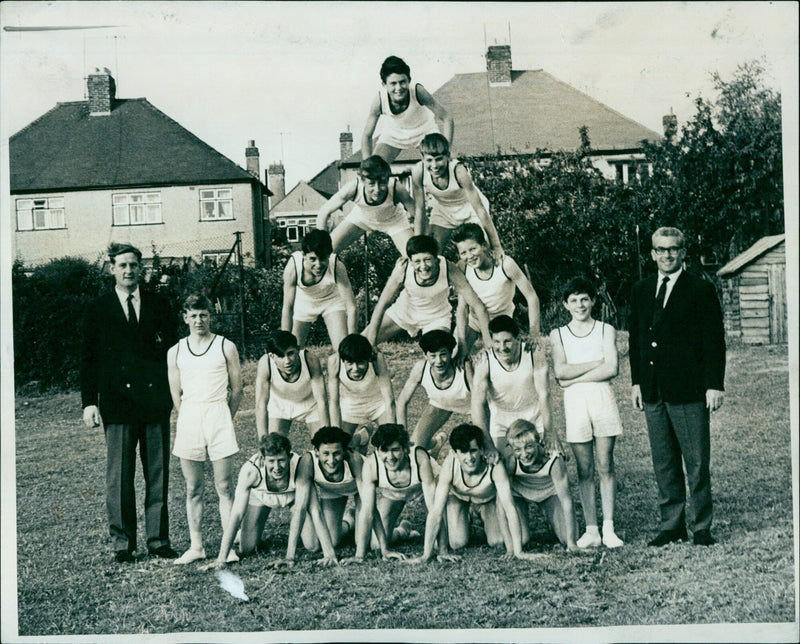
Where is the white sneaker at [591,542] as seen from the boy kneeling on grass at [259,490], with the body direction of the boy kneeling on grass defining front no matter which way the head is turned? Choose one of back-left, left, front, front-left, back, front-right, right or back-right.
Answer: left

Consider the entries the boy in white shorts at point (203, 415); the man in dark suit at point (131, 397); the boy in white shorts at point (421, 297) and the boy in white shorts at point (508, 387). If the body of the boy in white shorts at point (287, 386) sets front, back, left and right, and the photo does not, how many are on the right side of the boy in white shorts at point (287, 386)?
2

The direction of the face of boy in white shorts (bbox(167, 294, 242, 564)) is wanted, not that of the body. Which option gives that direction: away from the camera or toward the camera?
toward the camera

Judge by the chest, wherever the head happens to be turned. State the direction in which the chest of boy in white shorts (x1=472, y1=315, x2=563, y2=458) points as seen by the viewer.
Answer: toward the camera

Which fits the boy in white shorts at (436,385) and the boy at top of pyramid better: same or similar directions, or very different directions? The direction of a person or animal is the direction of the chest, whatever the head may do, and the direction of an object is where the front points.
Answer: same or similar directions

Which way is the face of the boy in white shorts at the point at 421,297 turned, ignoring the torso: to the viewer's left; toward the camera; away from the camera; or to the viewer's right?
toward the camera

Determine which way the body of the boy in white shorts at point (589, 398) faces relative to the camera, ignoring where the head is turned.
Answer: toward the camera

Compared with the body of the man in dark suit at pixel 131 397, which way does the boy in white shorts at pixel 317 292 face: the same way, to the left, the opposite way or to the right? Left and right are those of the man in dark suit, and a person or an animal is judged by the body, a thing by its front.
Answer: the same way

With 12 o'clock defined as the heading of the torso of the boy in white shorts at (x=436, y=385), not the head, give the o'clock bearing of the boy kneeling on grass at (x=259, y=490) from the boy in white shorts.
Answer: The boy kneeling on grass is roughly at 3 o'clock from the boy in white shorts.

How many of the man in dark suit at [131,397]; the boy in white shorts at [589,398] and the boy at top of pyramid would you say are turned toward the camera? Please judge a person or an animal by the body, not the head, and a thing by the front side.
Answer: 3

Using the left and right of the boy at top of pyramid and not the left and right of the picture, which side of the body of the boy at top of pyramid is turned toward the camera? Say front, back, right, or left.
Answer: front

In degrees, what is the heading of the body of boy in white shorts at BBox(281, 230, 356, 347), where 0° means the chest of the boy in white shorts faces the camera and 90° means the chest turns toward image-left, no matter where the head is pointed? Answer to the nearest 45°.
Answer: approximately 0°

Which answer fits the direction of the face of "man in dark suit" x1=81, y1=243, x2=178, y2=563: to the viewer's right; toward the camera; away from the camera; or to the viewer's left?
toward the camera

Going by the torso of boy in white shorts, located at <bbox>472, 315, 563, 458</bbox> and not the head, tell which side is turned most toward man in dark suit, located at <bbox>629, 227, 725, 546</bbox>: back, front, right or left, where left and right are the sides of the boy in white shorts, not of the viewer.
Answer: left

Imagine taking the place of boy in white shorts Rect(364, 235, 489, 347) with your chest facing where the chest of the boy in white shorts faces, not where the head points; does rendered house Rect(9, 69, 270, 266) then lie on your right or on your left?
on your right

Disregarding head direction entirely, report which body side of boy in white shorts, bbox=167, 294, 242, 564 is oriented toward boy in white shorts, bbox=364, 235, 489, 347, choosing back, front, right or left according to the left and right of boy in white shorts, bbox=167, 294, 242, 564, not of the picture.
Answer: left

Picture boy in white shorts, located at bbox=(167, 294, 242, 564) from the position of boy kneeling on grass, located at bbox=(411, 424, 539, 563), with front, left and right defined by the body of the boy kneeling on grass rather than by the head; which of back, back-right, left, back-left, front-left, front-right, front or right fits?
right

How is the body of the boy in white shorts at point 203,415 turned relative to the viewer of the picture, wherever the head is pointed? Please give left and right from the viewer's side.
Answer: facing the viewer
